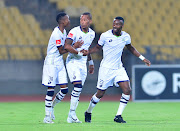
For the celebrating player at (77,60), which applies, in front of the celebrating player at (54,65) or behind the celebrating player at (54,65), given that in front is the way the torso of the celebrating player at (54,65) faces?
in front

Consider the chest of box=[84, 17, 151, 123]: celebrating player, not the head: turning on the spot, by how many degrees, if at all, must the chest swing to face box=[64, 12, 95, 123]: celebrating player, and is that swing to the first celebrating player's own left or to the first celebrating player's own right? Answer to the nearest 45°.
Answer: approximately 90° to the first celebrating player's own right

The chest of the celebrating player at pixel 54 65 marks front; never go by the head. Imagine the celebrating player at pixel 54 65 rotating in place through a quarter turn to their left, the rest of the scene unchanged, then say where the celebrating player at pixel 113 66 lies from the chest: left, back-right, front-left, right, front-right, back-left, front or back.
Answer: right

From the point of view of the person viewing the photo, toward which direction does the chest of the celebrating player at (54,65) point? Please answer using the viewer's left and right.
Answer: facing to the right of the viewer

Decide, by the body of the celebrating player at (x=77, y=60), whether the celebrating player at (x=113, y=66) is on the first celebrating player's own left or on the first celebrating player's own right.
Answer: on the first celebrating player's own left

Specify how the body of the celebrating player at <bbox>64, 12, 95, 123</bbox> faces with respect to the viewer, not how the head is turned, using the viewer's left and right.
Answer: facing the viewer and to the right of the viewer

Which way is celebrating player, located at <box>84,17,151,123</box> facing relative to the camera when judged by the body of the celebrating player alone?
toward the camera

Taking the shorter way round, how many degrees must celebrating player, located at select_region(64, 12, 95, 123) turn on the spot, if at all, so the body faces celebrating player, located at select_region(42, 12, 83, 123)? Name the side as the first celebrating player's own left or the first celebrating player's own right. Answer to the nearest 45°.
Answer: approximately 135° to the first celebrating player's own right
